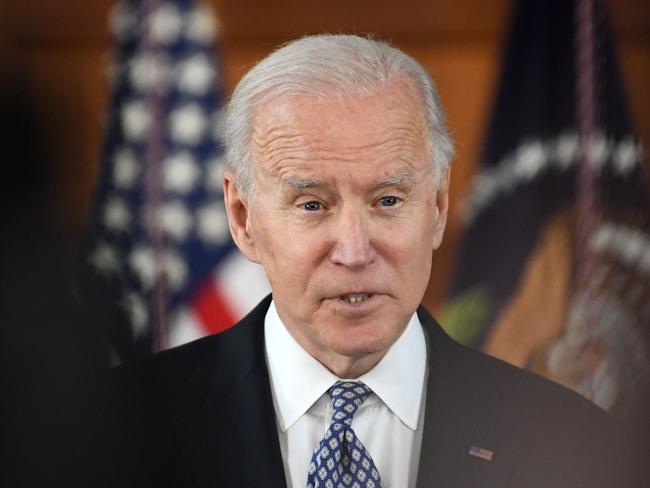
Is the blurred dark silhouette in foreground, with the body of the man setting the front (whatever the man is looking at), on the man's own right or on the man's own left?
on the man's own right

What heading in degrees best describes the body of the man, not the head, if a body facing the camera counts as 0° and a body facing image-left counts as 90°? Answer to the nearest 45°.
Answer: approximately 0°
